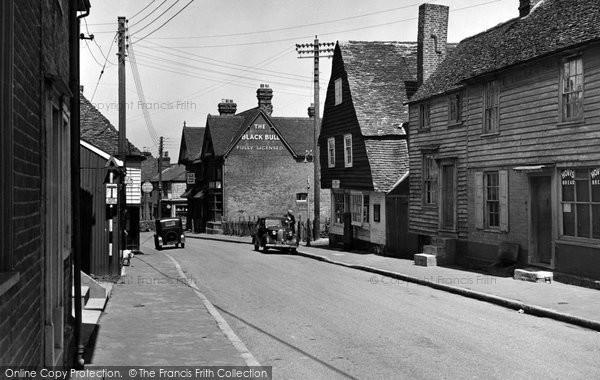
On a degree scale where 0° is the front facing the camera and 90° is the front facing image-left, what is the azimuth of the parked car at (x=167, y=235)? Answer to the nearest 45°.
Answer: approximately 180°

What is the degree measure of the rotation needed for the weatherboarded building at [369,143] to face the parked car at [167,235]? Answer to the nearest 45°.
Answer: approximately 45° to its right

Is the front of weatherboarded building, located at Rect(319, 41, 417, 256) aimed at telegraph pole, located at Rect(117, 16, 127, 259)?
yes

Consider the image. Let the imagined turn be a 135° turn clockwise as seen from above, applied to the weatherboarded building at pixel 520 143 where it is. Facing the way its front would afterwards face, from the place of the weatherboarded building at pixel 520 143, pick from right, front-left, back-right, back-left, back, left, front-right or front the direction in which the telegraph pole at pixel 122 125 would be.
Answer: left

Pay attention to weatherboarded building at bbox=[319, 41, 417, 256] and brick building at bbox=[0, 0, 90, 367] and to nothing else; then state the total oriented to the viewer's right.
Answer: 1

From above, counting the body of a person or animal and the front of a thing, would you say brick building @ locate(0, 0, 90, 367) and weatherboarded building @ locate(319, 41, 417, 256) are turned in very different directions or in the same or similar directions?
very different directions

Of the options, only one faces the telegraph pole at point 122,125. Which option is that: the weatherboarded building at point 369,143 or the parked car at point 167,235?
the weatherboarded building

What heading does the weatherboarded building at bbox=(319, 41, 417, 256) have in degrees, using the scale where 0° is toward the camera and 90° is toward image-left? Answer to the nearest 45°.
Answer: approximately 45°

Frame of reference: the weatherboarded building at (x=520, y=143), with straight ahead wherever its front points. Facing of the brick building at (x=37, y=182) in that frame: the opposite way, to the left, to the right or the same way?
the opposite way

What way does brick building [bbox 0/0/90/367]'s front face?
to the viewer's right

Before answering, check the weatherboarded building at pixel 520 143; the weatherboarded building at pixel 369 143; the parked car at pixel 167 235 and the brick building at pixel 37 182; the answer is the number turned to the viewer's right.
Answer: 1
